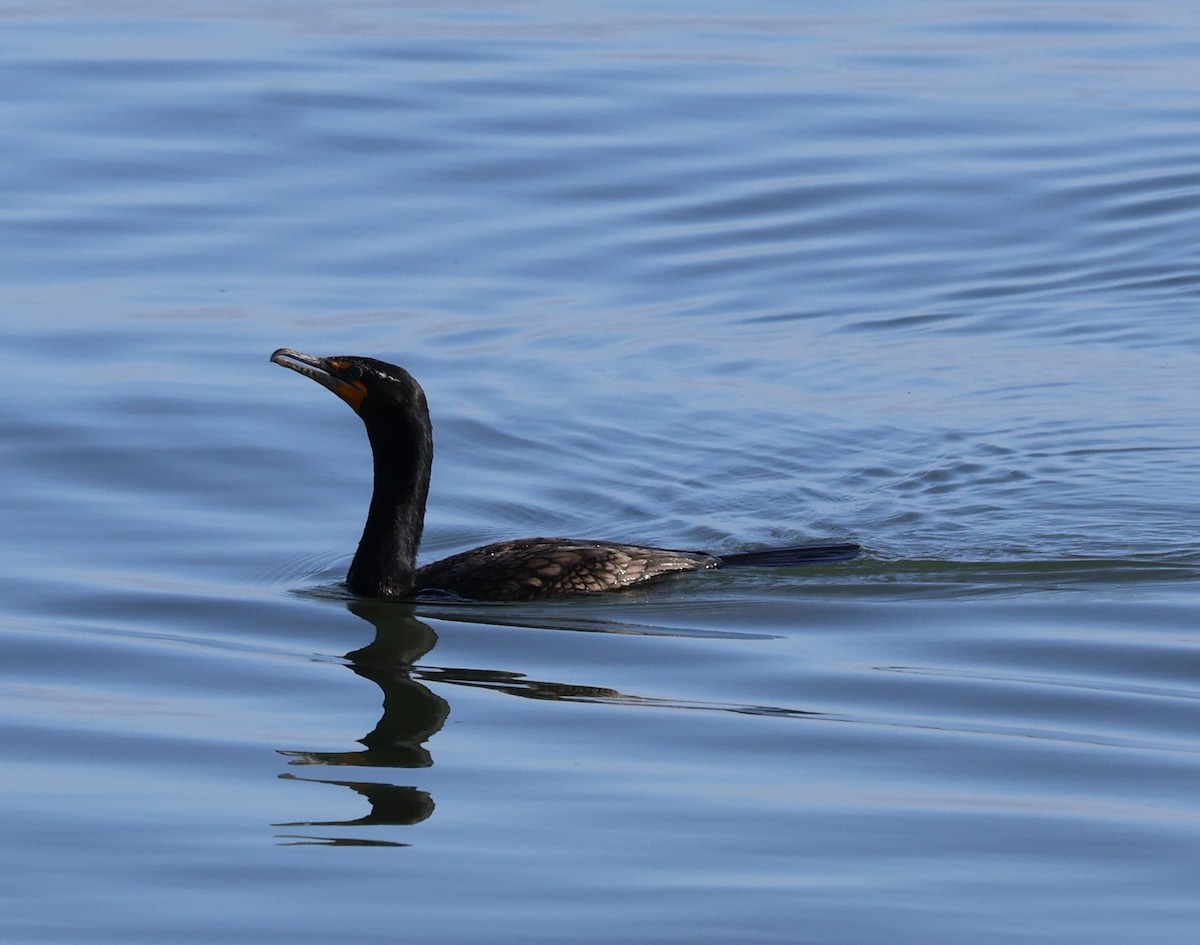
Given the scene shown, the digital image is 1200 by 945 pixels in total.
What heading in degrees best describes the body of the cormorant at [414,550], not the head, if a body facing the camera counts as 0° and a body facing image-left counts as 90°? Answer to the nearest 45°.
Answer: approximately 90°
